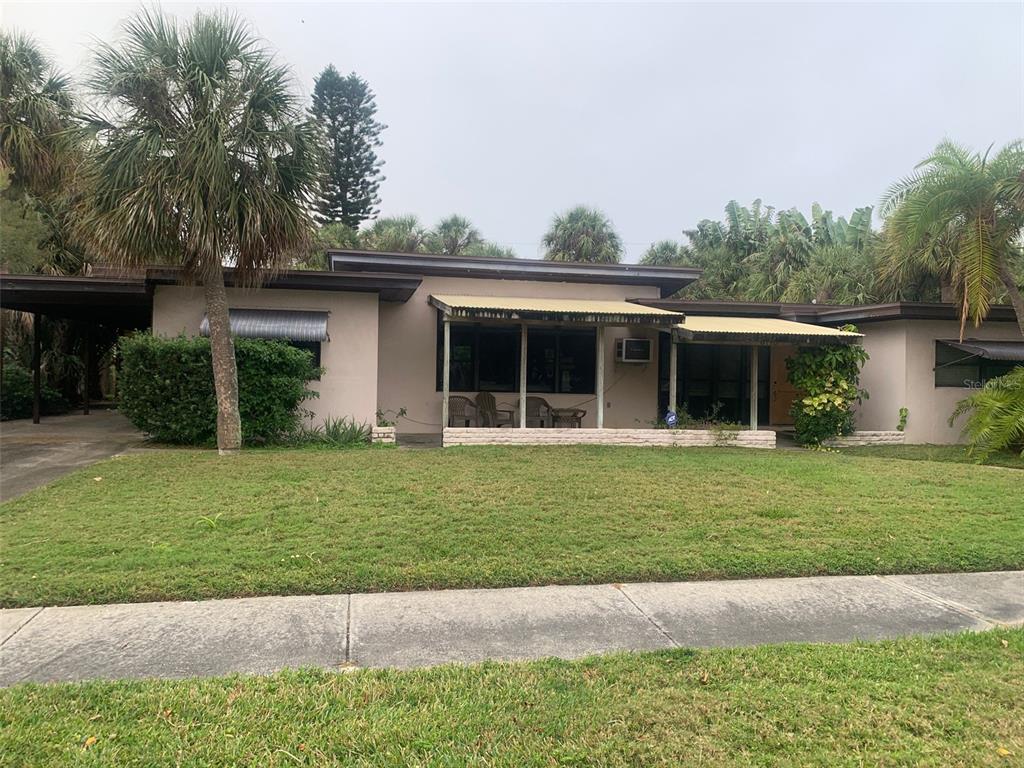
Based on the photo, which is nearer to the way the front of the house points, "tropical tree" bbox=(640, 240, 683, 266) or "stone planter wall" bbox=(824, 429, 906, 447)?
the stone planter wall

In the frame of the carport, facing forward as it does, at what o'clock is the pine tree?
The pine tree is roughly at 7 o'clock from the carport.

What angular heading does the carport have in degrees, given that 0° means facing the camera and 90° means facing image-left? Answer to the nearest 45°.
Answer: approximately 0°

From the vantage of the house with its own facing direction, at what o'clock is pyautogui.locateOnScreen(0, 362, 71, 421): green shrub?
The green shrub is roughly at 3 o'clock from the house.

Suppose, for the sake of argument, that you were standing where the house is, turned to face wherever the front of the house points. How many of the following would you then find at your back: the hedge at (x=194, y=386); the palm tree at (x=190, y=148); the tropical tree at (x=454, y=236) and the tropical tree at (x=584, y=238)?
2

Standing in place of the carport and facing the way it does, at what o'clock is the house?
The house is roughly at 10 o'clock from the carport.

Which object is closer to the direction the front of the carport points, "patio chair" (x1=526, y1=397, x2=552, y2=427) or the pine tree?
the patio chair

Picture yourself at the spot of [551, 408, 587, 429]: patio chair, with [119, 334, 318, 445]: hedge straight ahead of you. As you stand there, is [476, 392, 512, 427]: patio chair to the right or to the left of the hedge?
right

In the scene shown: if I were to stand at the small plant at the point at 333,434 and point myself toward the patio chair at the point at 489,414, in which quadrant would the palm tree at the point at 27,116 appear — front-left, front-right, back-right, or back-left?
back-left

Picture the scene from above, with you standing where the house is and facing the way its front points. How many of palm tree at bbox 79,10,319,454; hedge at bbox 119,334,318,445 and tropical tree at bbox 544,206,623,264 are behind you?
1

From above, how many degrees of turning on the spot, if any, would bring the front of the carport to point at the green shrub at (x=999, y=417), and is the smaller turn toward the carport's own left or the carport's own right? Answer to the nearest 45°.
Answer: approximately 45° to the carport's own left

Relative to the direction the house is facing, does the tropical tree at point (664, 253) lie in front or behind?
behind
